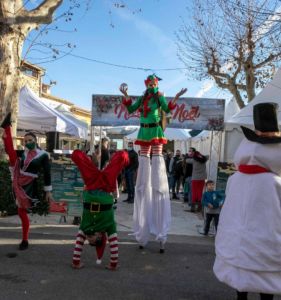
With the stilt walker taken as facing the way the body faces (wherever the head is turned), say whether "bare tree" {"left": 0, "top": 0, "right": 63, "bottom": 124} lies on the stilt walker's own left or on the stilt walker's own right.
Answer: on the stilt walker's own right

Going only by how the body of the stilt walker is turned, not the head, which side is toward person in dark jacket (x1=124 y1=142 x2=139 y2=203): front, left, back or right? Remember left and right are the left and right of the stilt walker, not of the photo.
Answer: back
